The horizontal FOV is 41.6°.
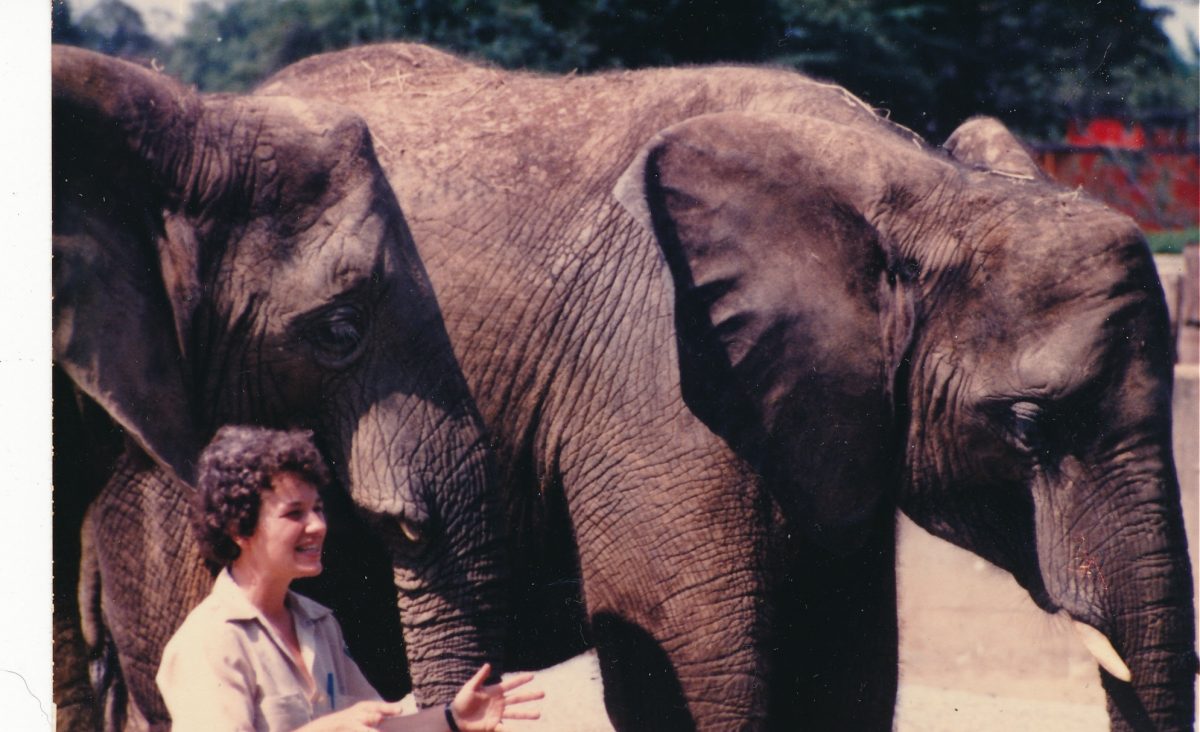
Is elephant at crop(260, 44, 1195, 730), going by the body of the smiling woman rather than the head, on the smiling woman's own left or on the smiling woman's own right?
on the smiling woman's own left

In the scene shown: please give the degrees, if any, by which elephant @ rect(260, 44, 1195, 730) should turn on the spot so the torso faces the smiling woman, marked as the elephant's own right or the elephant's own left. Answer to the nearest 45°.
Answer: approximately 135° to the elephant's own right

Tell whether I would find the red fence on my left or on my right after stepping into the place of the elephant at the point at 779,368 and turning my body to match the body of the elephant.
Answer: on my left

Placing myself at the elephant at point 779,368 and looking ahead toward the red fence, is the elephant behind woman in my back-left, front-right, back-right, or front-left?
back-left

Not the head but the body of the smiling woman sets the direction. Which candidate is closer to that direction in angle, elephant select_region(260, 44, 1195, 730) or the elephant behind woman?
the elephant

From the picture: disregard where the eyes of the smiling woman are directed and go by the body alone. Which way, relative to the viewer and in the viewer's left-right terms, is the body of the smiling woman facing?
facing the viewer and to the right of the viewer

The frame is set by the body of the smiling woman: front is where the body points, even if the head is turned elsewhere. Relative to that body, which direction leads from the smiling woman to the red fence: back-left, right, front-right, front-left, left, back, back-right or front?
left

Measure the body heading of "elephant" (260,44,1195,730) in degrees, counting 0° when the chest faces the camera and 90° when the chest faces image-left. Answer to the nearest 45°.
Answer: approximately 270°
